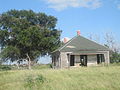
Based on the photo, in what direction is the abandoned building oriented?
toward the camera

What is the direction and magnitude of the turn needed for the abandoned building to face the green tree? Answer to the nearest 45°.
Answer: approximately 135° to its right
